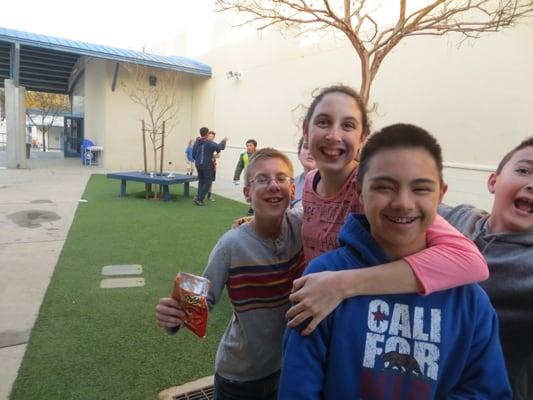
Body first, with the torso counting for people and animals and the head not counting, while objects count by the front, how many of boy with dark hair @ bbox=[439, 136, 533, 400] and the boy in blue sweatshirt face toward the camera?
2

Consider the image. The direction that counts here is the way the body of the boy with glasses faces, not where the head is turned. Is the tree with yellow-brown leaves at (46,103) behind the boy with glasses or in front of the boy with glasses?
behind

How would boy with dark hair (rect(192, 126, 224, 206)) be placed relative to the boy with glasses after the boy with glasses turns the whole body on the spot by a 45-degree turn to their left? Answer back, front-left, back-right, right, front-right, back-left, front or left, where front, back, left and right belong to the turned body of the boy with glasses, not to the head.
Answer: left

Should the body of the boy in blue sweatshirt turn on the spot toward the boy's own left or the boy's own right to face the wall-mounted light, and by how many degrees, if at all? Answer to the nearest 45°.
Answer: approximately 135° to the boy's own right

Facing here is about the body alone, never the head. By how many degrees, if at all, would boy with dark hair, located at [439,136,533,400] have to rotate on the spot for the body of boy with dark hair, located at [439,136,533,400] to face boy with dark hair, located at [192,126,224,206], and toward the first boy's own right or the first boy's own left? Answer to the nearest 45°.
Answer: approximately 135° to the first boy's own right

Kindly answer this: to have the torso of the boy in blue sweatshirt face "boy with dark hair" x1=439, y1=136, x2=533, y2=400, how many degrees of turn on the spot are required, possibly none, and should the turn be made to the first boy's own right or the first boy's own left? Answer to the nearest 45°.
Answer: approximately 135° to the first boy's own left

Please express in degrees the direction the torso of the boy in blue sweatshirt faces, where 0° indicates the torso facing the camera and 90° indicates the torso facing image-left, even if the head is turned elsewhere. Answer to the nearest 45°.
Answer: approximately 0°

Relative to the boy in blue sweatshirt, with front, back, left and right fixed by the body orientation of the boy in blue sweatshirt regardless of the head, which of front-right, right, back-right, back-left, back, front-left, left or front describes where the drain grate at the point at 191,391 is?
back-right
